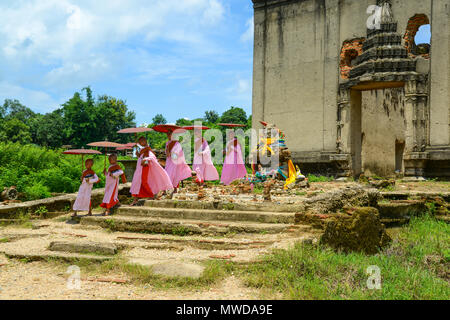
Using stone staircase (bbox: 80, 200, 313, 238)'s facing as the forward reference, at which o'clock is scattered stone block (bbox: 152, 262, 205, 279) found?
The scattered stone block is roughly at 12 o'clock from the stone staircase.

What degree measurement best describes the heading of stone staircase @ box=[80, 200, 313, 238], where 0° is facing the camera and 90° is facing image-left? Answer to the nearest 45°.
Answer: approximately 0°

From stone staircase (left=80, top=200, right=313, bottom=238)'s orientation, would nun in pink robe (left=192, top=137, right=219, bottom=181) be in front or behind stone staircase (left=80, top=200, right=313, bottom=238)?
behind

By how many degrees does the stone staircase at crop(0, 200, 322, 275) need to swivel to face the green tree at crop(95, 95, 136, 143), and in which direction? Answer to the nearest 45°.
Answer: approximately 180°

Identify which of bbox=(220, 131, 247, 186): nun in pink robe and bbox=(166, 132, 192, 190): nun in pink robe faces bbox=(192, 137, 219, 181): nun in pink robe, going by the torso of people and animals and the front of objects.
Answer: bbox=(220, 131, 247, 186): nun in pink robe

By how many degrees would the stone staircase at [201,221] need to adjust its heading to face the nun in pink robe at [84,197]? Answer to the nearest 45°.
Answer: approximately 135° to its right

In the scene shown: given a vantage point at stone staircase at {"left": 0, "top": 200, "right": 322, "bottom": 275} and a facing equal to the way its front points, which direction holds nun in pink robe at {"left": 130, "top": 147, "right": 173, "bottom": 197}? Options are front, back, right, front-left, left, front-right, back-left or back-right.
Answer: back

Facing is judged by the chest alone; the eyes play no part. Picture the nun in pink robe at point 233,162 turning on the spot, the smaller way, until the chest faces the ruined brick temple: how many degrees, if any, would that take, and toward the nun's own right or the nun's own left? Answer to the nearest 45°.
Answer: approximately 180°
